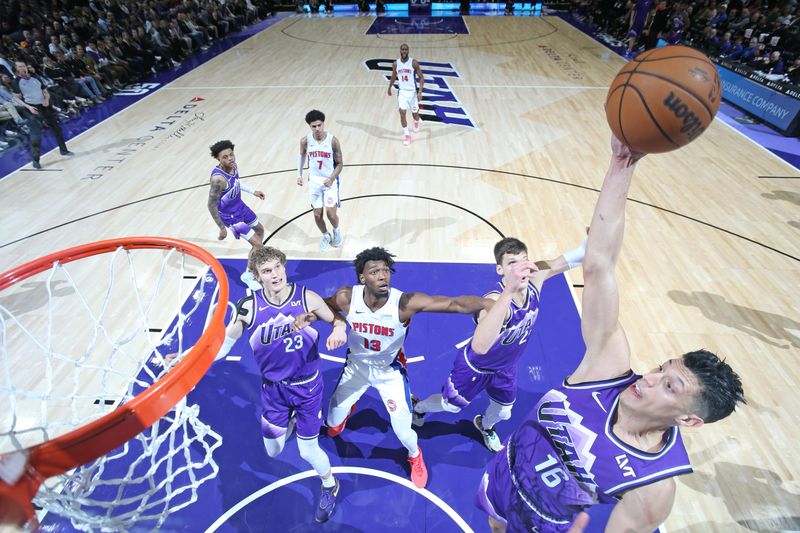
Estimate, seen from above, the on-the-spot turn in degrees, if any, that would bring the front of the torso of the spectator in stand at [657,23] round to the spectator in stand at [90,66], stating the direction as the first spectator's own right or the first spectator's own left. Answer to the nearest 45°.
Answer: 0° — they already face them

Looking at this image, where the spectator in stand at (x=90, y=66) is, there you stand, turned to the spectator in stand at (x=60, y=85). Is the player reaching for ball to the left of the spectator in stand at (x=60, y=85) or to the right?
left

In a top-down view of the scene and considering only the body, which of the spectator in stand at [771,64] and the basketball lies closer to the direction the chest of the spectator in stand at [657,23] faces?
the basketball

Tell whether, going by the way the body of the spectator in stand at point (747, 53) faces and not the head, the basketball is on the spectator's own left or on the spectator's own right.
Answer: on the spectator's own left

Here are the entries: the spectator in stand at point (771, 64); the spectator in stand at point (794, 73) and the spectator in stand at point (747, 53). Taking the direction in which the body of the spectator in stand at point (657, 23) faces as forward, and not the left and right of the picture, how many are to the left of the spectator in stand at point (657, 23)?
3

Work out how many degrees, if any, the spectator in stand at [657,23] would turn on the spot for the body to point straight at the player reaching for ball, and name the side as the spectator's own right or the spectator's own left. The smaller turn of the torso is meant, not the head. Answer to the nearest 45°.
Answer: approximately 45° to the spectator's own left

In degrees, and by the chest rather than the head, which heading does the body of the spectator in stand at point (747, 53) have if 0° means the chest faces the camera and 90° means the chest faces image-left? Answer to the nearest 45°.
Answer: approximately 90°

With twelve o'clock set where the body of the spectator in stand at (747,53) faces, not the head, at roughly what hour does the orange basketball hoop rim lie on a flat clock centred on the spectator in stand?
The orange basketball hoop rim is roughly at 9 o'clock from the spectator in stand.

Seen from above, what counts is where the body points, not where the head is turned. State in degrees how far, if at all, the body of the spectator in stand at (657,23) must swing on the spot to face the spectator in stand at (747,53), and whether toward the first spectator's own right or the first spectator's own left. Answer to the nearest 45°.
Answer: approximately 90° to the first spectator's own left
